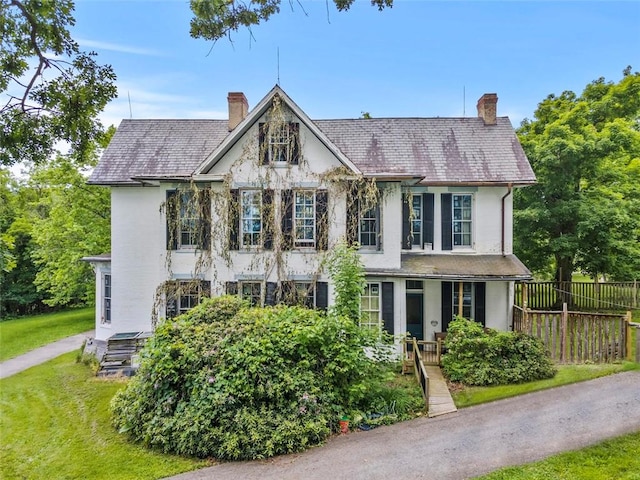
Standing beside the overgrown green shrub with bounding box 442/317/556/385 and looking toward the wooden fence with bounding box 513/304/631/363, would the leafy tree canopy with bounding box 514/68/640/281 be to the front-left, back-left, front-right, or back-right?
front-left

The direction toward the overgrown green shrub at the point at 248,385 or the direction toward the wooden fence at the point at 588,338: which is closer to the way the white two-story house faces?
the overgrown green shrub

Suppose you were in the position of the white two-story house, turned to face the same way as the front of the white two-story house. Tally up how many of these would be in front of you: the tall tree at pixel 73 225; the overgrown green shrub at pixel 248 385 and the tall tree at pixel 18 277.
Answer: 1

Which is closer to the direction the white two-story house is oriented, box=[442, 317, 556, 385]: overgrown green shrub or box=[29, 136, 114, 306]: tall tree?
the overgrown green shrub

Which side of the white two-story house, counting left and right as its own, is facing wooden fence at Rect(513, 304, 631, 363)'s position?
left

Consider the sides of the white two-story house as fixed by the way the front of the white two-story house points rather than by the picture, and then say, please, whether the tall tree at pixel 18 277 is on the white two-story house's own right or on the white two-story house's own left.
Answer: on the white two-story house's own right

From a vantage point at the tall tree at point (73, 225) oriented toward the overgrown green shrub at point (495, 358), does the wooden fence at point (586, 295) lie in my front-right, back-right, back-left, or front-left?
front-left

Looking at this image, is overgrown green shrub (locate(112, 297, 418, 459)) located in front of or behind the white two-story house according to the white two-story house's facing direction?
in front

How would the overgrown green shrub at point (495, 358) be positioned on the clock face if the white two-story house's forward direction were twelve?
The overgrown green shrub is roughly at 10 o'clock from the white two-story house.

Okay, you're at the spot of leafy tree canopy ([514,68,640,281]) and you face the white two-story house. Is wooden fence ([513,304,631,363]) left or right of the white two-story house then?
left

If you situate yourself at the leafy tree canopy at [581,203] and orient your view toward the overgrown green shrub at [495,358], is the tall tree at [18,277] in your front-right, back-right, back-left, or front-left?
front-right

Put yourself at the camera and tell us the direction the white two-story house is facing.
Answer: facing the viewer

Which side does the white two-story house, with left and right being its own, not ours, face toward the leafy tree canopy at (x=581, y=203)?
left

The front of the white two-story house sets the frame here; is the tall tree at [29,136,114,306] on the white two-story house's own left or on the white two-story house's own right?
on the white two-story house's own right
